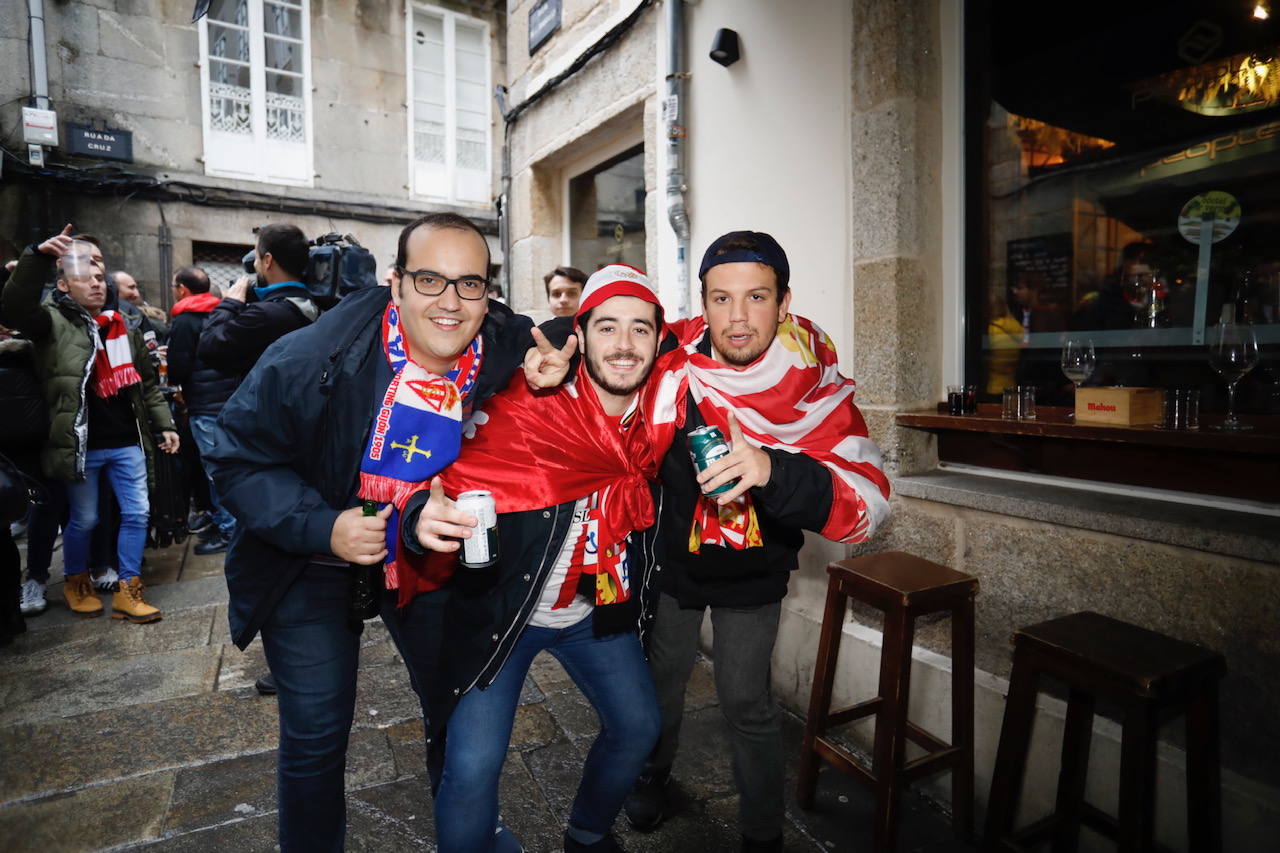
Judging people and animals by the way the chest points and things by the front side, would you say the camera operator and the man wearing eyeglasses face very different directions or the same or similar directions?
very different directions

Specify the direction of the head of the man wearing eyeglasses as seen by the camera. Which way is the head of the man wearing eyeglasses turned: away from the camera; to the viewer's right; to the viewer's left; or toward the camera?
toward the camera

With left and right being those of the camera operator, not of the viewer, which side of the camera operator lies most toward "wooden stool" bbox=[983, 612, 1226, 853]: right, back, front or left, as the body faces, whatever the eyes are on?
back

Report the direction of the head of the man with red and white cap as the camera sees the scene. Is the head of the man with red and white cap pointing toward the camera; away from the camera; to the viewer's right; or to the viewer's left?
toward the camera

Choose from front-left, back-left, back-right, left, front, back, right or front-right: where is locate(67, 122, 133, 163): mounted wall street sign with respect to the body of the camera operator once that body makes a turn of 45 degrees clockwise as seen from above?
front

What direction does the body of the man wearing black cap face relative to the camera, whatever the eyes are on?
toward the camera

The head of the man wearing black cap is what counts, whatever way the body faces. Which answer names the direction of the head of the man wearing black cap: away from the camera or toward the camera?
toward the camera

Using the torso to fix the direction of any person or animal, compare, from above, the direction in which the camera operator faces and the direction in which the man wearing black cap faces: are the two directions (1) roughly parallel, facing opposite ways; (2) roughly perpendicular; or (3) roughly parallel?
roughly perpendicular

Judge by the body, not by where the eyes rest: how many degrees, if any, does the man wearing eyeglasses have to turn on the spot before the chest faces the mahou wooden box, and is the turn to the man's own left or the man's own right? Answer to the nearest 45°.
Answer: approximately 45° to the man's own left

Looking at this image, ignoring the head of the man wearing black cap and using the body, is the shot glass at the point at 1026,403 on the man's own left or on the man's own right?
on the man's own left

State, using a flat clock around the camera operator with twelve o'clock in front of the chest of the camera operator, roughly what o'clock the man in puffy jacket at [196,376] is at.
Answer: The man in puffy jacket is roughly at 1 o'clock from the camera operator.

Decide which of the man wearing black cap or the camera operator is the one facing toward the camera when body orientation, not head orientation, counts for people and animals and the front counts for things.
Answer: the man wearing black cap

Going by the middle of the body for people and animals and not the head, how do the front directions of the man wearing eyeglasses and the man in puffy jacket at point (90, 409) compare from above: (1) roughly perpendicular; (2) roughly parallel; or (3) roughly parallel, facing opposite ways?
roughly parallel

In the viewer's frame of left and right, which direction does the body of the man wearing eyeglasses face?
facing the viewer and to the right of the viewer

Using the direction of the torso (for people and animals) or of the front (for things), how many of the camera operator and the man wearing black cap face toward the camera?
1
